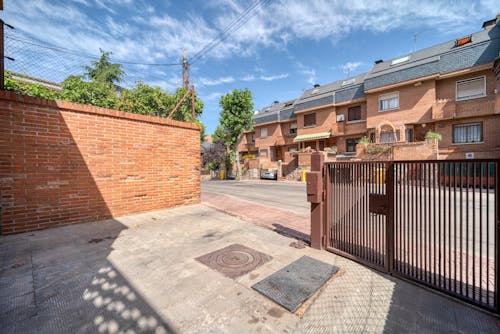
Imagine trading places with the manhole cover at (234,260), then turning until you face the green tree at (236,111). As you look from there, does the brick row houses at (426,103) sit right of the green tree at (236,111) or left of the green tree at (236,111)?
right

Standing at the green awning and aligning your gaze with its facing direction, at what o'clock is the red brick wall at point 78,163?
The red brick wall is roughly at 11 o'clock from the green awning.

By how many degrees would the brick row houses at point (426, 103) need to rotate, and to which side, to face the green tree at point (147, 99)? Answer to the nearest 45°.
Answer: approximately 45° to its right

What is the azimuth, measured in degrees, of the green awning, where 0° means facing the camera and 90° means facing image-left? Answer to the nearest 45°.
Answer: approximately 45°
